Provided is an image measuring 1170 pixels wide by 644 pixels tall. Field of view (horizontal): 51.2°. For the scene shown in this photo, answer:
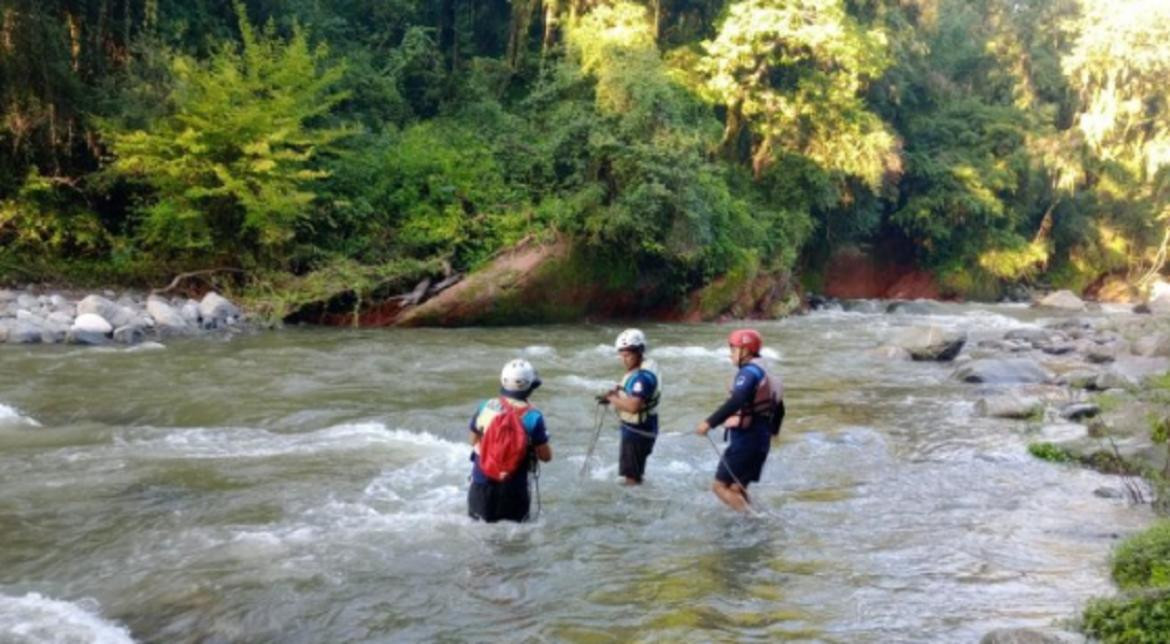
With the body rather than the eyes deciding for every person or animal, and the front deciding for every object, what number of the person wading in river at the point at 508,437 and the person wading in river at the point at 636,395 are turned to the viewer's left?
1

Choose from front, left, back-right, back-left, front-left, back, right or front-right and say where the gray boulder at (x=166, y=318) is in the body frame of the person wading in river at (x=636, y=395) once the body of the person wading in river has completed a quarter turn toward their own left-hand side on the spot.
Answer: back-right

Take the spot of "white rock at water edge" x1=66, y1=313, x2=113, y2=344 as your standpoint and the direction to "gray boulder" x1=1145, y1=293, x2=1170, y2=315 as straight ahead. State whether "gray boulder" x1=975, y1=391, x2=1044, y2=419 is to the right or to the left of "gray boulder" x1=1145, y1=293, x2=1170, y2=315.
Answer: right

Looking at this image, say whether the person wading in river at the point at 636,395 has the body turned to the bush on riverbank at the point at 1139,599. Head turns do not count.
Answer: no

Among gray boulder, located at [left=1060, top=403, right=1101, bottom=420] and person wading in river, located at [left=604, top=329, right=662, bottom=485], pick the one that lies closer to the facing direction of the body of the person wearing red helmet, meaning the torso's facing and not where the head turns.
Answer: the person wading in river

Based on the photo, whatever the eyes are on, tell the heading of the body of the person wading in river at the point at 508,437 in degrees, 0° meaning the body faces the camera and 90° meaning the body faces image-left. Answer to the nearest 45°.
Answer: approximately 225°

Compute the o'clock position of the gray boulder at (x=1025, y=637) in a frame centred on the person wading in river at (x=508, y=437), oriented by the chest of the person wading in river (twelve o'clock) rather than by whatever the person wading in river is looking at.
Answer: The gray boulder is roughly at 3 o'clock from the person wading in river.

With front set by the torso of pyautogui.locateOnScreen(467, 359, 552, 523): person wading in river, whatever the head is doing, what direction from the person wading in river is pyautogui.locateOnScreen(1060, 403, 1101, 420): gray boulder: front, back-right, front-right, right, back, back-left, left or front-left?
front

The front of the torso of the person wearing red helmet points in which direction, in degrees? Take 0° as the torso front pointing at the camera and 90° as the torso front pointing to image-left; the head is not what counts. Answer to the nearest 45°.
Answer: approximately 90°

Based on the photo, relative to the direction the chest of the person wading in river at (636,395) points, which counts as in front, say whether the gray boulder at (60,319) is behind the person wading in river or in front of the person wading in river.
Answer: in front

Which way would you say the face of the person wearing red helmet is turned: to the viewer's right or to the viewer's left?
to the viewer's left

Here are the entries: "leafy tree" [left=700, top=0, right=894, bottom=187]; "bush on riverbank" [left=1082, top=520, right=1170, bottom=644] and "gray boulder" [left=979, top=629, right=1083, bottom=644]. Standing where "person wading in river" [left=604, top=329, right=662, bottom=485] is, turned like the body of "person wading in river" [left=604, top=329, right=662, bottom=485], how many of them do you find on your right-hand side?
1

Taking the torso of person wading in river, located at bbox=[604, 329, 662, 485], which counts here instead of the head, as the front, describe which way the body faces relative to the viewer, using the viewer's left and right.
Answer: facing to the left of the viewer

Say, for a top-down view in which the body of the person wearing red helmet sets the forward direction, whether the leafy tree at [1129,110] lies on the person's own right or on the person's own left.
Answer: on the person's own right

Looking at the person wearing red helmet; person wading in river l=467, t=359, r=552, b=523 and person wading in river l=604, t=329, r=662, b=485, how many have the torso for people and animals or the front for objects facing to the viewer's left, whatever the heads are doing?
2

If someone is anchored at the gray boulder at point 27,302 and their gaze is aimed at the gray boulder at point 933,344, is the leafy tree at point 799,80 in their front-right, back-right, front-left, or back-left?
front-left

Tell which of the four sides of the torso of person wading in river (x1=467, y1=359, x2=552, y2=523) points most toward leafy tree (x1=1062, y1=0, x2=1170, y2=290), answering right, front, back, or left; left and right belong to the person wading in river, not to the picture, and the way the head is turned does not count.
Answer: front

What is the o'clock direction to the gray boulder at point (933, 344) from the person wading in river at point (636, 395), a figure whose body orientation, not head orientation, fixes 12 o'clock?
The gray boulder is roughly at 4 o'clock from the person wading in river.

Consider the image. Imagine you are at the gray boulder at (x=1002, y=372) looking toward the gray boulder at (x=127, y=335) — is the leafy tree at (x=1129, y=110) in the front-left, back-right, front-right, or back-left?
back-right
